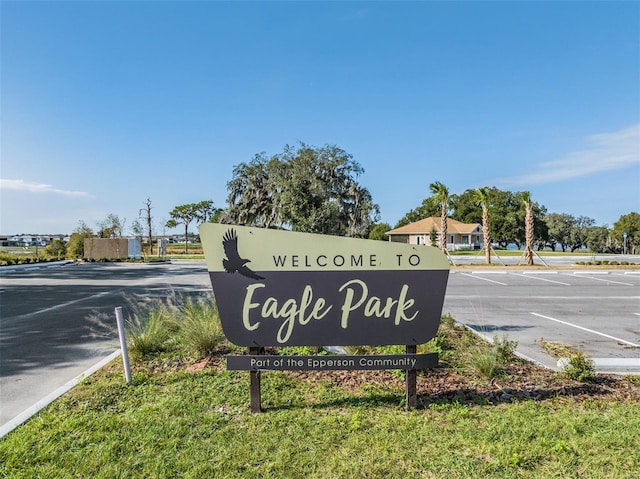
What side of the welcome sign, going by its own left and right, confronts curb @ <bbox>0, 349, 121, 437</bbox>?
right

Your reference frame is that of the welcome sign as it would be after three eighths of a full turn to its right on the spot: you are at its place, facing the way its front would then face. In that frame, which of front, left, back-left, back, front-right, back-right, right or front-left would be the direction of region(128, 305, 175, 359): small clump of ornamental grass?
front

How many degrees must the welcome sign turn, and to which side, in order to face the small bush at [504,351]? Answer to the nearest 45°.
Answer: approximately 135° to its left

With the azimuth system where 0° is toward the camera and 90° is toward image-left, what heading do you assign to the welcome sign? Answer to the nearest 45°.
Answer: approximately 0°

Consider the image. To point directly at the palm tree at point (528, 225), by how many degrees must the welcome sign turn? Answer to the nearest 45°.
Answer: approximately 135° to its left
